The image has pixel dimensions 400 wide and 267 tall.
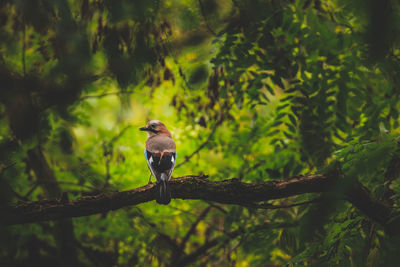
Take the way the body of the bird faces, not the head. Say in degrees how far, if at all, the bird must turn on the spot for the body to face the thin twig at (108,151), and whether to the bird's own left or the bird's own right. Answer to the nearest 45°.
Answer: approximately 45° to the bird's own left

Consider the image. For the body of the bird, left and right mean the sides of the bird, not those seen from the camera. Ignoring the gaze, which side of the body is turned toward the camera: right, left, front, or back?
back
